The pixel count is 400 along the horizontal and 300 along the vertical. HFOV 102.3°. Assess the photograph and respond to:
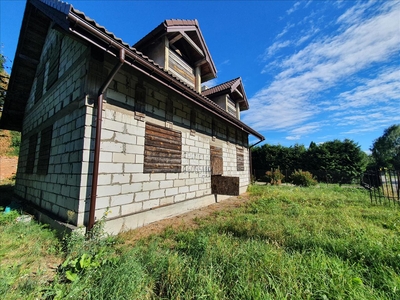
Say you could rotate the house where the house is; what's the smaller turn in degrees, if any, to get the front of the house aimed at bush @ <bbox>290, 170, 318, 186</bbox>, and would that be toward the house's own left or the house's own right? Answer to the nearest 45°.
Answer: approximately 45° to the house's own left

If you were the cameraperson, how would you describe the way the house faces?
facing the viewer and to the right of the viewer

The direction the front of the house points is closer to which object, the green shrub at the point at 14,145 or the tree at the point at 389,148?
the tree

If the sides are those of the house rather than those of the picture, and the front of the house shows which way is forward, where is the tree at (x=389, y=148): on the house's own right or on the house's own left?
on the house's own left

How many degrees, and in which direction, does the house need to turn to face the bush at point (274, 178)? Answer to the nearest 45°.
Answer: approximately 90° to its left

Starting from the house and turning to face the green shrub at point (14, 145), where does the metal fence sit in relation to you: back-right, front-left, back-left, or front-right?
back-right

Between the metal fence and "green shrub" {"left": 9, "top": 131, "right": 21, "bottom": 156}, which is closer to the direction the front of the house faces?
the metal fence

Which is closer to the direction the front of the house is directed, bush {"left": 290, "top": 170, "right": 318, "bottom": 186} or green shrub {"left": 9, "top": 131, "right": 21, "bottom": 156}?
the bush

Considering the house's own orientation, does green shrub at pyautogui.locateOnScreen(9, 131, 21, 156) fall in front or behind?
behind

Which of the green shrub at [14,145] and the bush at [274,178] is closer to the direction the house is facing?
the bush

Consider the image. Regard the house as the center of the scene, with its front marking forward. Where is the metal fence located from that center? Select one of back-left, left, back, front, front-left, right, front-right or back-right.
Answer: front-left
